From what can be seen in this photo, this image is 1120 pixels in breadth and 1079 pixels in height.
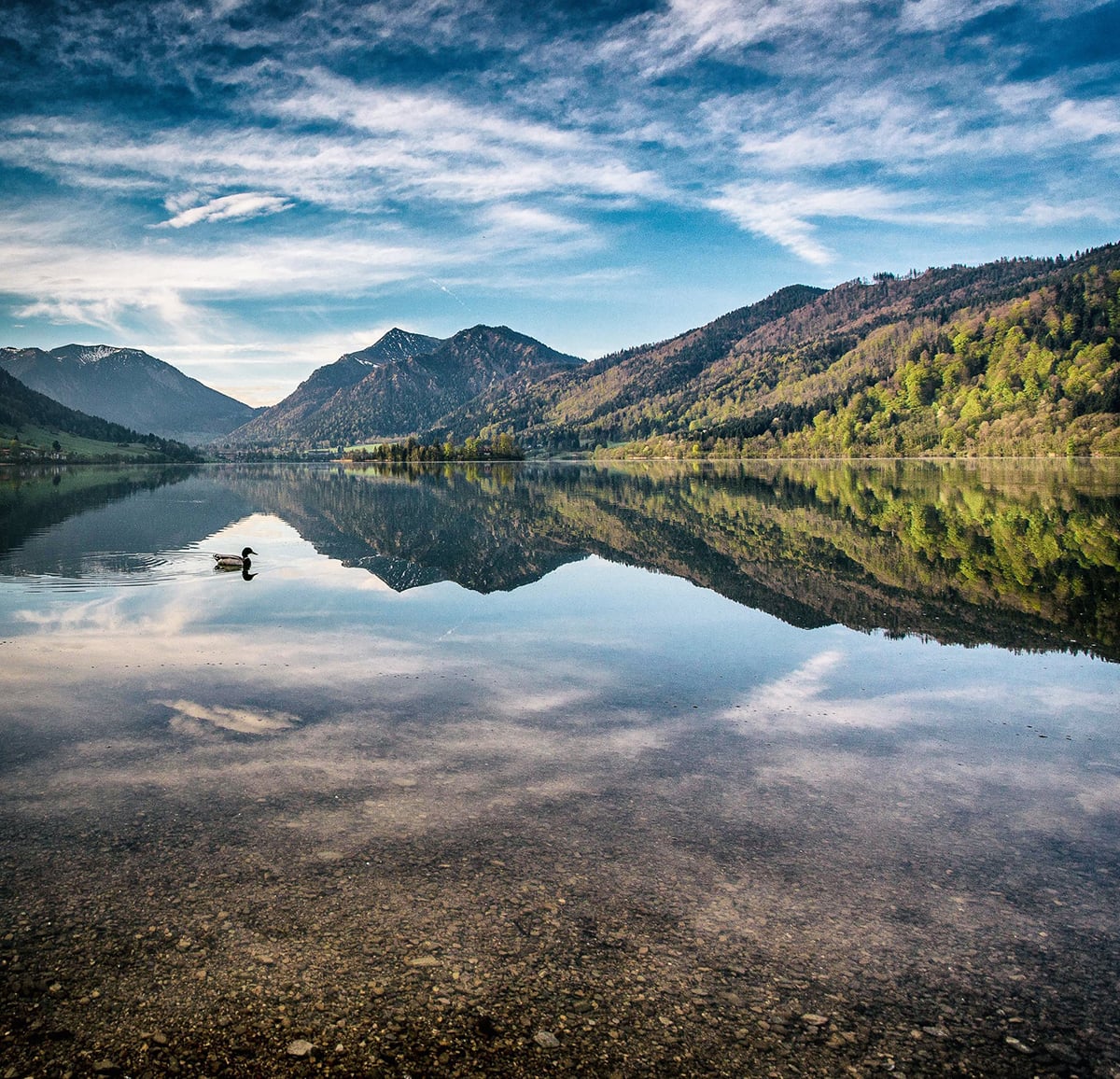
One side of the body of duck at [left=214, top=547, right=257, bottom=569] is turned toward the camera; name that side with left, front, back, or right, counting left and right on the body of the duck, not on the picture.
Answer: right
